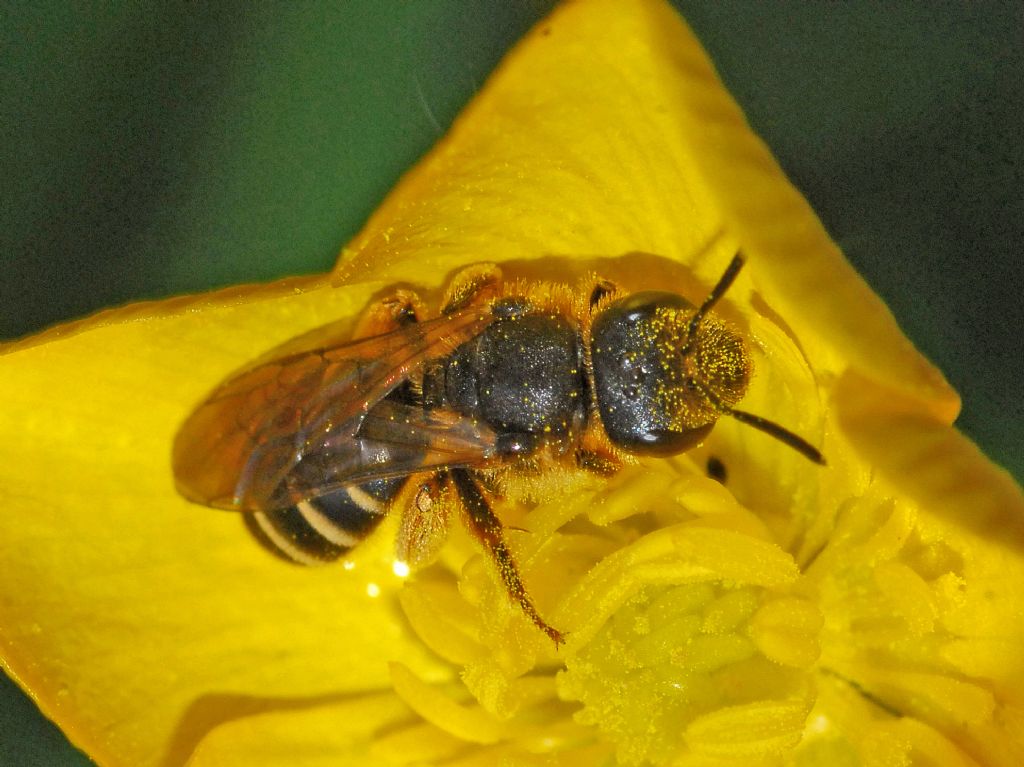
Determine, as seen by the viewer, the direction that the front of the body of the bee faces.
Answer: to the viewer's right
